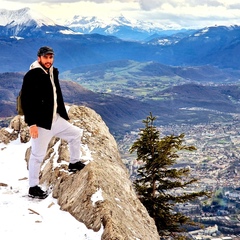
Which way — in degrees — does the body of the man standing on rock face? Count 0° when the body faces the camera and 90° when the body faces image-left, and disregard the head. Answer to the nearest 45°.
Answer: approximately 315°
